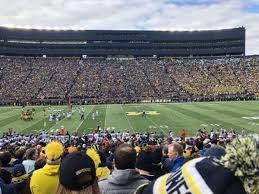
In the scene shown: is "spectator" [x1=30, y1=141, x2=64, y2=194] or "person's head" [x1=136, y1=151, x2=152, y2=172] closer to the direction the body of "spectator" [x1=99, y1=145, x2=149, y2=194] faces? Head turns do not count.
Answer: the person's head

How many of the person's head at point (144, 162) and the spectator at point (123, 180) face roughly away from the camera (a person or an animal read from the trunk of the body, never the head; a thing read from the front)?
2

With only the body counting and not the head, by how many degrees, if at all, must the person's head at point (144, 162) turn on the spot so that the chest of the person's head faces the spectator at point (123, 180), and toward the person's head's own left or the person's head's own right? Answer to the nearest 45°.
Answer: approximately 180°

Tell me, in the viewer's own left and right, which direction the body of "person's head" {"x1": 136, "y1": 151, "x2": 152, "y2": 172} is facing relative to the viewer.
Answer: facing away from the viewer

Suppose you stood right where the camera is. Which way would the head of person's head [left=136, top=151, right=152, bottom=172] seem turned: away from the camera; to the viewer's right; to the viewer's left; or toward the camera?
away from the camera

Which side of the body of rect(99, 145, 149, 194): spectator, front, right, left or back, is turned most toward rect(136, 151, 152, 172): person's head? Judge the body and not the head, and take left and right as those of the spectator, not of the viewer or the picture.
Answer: front

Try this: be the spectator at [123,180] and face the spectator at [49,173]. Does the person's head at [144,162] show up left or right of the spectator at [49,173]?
right

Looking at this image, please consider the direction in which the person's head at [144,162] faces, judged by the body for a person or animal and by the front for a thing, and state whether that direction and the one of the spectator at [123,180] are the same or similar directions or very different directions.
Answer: same or similar directions

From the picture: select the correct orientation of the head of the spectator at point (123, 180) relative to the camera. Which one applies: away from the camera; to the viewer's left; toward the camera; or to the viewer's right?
away from the camera

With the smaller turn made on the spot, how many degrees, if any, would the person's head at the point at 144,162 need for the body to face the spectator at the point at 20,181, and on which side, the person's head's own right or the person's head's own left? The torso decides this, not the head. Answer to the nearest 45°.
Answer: approximately 90° to the person's head's own left

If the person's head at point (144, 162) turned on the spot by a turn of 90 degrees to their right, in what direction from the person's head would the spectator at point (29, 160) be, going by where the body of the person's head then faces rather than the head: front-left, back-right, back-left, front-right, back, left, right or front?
back-left

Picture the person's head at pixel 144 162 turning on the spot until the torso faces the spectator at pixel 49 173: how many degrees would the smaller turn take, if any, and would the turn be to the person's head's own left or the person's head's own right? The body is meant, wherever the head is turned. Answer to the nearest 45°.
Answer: approximately 135° to the person's head's own left

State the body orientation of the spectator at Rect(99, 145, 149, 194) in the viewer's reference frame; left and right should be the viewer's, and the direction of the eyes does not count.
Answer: facing away from the viewer

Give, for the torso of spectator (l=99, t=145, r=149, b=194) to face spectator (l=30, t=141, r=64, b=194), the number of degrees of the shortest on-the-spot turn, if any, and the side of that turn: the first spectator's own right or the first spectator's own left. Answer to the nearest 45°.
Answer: approximately 45° to the first spectator's own left

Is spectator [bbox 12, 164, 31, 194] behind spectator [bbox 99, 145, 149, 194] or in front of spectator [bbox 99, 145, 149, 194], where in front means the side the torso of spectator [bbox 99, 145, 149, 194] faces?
in front

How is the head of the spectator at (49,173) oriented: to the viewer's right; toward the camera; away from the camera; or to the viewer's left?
away from the camera
